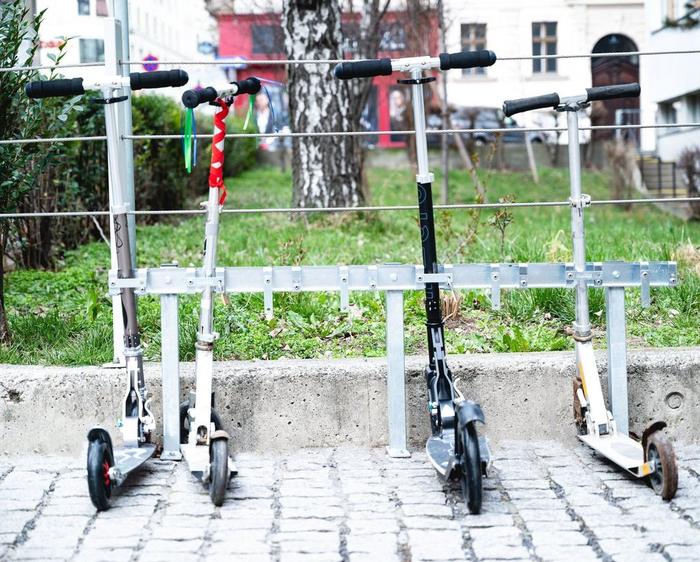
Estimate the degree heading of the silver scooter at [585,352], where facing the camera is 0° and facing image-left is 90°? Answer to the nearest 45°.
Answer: approximately 135°

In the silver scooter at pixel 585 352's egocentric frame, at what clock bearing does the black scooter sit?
The black scooter is roughly at 10 o'clock from the silver scooter.

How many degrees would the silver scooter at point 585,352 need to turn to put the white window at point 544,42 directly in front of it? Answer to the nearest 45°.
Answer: approximately 45° to its right

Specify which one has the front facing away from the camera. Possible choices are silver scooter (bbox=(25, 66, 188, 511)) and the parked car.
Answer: the silver scooter

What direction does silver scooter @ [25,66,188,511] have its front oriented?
away from the camera

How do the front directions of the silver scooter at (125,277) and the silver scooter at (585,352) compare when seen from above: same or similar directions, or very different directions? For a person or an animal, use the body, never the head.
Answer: same or similar directions
